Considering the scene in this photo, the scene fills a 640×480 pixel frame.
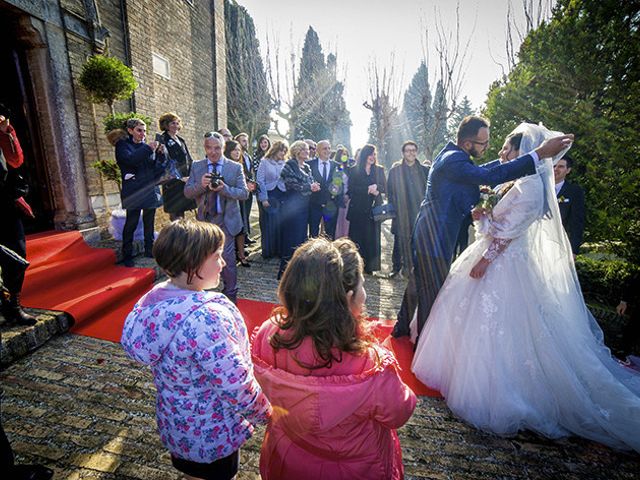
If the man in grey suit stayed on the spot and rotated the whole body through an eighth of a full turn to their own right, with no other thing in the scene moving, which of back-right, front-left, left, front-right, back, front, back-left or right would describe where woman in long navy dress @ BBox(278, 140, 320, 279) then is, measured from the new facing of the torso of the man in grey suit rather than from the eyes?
back

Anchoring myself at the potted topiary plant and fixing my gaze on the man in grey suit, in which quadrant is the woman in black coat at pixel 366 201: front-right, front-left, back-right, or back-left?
front-left

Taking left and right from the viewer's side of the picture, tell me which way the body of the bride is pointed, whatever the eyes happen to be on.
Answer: facing to the left of the viewer

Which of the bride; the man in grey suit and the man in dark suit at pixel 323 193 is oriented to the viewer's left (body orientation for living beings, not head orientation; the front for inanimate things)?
the bride

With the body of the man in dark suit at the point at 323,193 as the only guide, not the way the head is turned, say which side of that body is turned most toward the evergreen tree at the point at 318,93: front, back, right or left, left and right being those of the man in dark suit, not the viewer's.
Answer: back

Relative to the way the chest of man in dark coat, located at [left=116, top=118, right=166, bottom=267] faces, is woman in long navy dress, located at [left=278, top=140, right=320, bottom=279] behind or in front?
in front

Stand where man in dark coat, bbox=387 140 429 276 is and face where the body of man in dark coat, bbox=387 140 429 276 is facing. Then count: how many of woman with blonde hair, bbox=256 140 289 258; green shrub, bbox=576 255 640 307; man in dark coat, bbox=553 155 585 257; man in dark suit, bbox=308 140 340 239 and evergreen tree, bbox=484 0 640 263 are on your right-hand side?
2

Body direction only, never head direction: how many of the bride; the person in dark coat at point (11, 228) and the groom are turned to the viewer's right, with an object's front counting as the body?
2

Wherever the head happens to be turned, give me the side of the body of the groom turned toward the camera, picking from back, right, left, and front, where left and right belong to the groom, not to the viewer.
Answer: right

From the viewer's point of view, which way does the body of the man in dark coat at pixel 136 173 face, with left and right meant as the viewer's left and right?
facing the viewer and to the right of the viewer

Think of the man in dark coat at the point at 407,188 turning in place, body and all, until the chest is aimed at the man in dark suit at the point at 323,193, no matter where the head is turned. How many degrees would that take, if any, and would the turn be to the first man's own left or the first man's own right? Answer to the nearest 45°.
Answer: approximately 90° to the first man's own right

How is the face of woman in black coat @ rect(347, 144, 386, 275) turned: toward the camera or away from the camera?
toward the camera

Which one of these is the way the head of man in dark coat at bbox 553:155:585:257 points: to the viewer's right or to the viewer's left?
to the viewer's left

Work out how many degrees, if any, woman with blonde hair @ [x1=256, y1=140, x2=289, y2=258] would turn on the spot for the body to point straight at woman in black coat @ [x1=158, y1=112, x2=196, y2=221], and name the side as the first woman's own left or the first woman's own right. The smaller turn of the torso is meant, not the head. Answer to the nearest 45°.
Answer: approximately 135° to the first woman's own right

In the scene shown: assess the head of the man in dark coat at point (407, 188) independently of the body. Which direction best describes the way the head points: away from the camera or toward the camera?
toward the camera

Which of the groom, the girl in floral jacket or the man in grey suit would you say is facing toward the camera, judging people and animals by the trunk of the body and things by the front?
the man in grey suit

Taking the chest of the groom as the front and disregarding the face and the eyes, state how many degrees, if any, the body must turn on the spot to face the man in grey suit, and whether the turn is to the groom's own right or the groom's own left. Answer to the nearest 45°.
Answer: approximately 180°

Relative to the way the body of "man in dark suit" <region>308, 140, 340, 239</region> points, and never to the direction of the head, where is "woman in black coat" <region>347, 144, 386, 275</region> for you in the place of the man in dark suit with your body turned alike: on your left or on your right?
on your left

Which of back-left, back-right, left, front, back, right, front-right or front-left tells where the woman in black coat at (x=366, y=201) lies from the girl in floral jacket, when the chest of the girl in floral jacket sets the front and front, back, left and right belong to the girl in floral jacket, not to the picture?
front

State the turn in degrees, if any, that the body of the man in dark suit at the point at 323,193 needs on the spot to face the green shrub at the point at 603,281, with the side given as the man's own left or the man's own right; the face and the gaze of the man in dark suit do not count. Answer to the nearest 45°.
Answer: approximately 45° to the man's own left

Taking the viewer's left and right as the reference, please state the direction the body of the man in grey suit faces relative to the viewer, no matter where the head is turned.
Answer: facing the viewer
